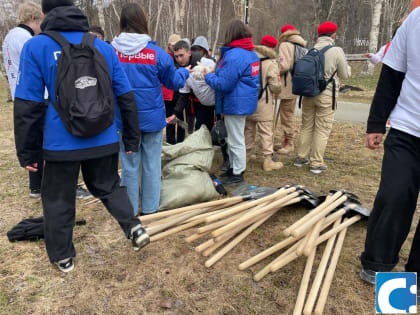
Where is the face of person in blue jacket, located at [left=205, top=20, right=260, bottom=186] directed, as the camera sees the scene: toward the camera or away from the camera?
away from the camera

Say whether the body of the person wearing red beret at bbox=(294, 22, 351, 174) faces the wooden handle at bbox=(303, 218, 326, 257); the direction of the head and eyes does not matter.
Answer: no

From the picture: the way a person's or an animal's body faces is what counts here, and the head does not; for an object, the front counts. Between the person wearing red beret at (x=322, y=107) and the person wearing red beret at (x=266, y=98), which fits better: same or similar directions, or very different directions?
same or similar directions

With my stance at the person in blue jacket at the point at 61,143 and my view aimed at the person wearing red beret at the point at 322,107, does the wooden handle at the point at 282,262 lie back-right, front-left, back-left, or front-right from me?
front-right

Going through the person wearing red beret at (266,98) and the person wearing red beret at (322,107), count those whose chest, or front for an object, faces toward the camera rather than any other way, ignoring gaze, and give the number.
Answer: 0

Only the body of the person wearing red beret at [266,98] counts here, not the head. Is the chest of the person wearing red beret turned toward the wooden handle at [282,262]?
no

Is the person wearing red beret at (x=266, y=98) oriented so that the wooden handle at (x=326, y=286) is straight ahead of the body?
no

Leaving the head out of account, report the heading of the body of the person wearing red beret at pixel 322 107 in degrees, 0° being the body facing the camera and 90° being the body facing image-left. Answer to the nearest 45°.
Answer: approximately 225°

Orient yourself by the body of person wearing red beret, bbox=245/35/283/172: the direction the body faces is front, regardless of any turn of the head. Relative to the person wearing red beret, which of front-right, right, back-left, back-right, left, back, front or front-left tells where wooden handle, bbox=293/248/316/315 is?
back-right
